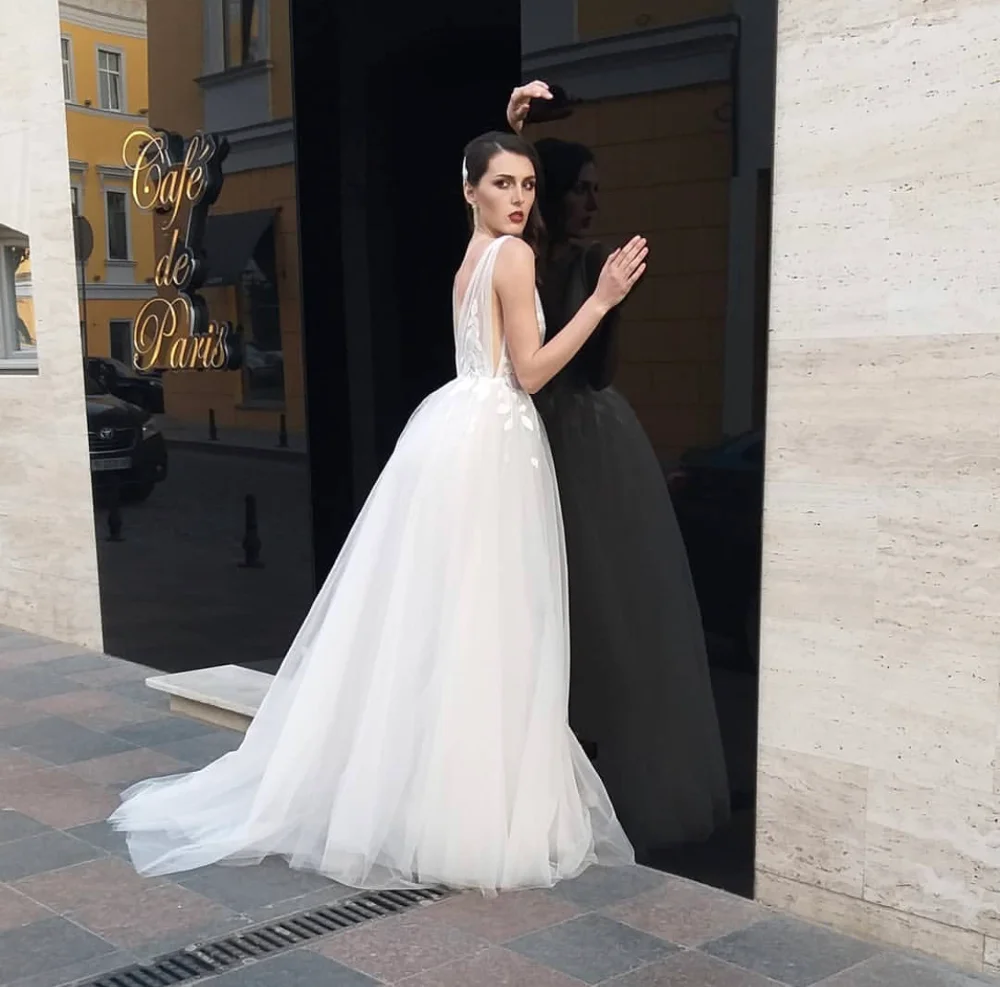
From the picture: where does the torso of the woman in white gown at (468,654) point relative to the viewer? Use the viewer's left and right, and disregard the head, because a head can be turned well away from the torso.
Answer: facing away from the viewer and to the right of the viewer
